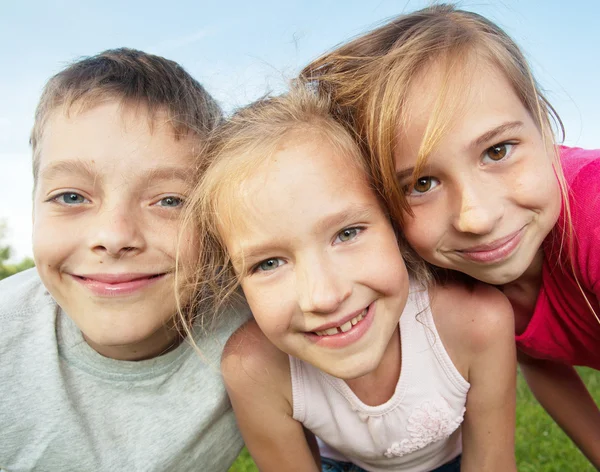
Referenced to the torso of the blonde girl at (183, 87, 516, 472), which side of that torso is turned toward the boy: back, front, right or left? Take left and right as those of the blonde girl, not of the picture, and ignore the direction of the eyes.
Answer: right

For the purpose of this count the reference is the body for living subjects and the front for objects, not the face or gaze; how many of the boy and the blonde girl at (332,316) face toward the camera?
2

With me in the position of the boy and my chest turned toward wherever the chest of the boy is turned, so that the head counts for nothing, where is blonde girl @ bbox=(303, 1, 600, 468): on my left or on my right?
on my left

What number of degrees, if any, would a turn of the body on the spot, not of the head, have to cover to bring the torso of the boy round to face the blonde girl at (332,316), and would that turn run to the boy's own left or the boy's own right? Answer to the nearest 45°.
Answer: approximately 45° to the boy's own left

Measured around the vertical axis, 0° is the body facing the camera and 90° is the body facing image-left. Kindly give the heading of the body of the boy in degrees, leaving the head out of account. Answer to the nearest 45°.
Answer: approximately 0°
